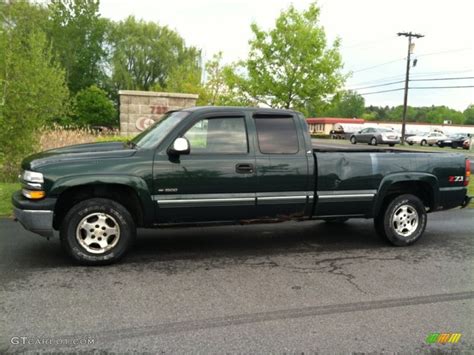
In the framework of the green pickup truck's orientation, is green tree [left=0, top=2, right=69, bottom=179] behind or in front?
in front

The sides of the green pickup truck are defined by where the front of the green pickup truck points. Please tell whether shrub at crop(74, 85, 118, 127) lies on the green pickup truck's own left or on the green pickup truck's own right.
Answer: on the green pickup truck's own right

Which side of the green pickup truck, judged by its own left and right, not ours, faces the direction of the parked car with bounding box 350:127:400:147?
right

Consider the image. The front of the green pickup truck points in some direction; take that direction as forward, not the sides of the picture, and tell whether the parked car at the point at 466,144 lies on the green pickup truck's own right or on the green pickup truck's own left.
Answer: on the green pickup truck's own right

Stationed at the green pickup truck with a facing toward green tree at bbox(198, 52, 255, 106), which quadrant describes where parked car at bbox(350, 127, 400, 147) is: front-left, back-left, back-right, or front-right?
front-right

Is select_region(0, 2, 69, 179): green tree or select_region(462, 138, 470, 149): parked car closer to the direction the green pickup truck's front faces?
the green tree

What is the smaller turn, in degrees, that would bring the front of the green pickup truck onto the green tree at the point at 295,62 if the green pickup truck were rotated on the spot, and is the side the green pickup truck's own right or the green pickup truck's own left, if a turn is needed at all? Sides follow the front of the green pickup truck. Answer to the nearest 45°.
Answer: approximately 90° to the green pickup truck's own right

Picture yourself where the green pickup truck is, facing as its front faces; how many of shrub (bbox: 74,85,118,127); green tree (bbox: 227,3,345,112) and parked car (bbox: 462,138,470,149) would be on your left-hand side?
0

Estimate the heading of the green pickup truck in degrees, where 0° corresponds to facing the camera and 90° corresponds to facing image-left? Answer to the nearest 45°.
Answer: approximately 90°

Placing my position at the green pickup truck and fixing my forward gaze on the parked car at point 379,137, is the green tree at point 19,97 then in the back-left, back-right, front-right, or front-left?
front-left

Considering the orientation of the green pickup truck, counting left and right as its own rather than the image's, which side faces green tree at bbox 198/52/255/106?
right

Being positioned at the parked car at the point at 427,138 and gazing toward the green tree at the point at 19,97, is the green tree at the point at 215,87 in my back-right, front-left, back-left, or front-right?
front-right
